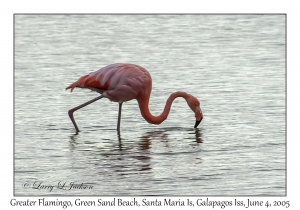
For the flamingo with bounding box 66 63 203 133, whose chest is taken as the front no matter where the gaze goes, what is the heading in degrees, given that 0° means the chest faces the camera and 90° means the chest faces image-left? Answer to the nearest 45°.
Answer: approximately 270°
